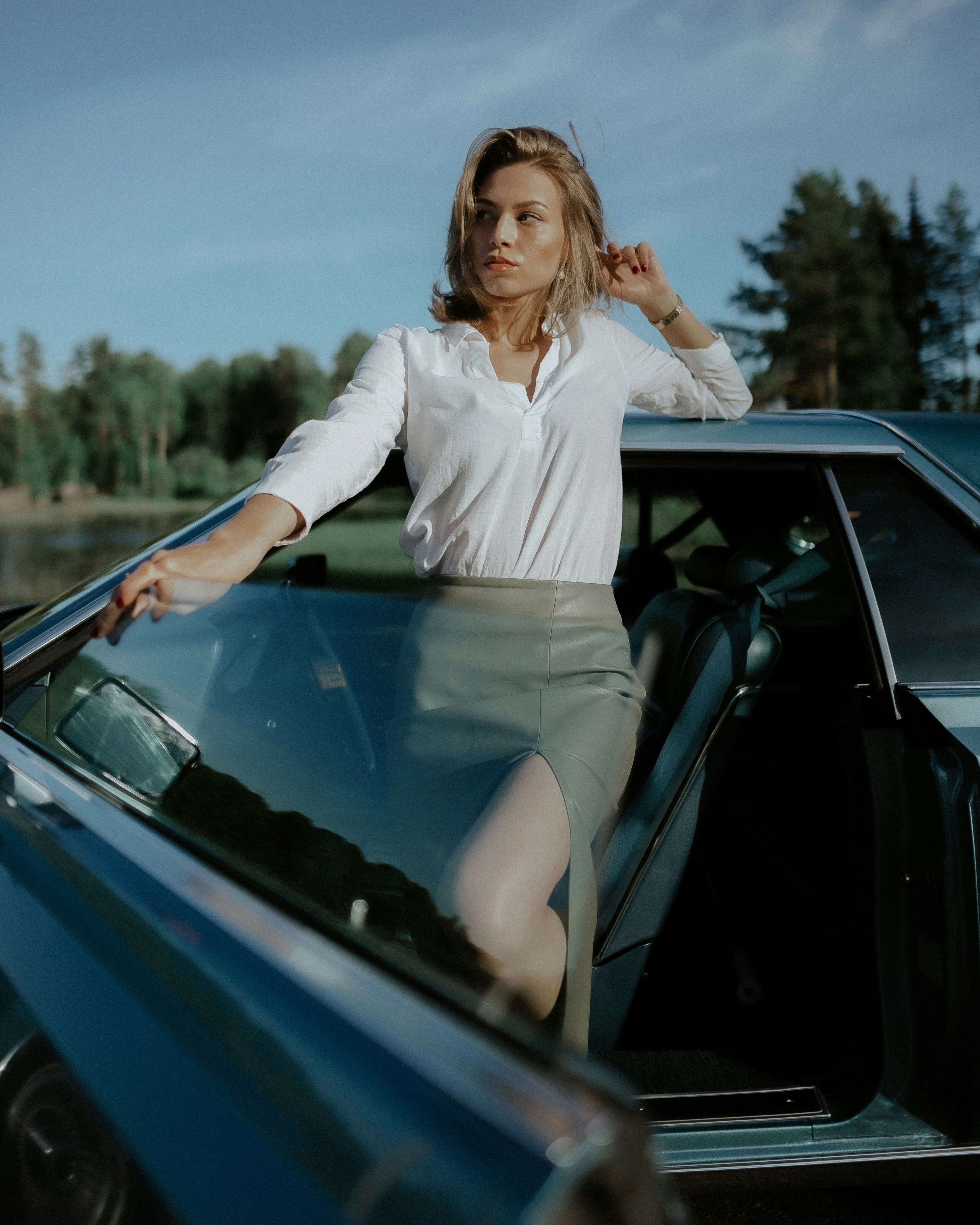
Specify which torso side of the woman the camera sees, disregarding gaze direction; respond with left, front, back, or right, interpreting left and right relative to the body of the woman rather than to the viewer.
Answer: front

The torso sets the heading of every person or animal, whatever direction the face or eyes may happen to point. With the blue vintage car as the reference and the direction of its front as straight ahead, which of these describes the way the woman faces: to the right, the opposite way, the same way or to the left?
to the left

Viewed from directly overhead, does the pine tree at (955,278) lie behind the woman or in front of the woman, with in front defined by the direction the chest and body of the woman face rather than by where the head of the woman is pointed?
behind

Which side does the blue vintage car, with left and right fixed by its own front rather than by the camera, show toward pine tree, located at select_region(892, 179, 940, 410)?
right

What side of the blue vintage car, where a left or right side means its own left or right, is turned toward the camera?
left

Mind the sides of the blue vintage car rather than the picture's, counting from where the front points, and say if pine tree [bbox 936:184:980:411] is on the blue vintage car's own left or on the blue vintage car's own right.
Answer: on the blue vintage car's own right

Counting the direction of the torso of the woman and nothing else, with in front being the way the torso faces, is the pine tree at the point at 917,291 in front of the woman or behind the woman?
behind
